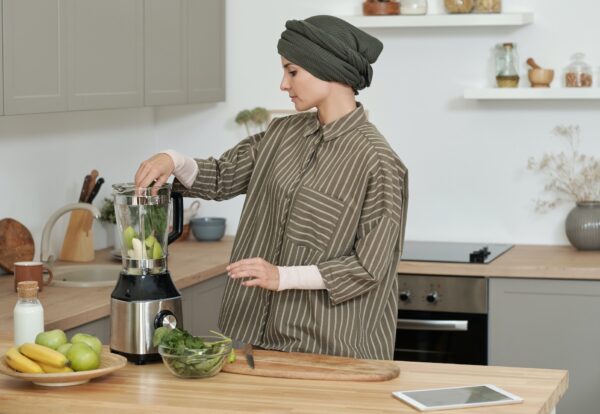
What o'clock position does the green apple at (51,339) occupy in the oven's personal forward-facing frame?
The green apple is roughly at 1 o'clock from the oven.

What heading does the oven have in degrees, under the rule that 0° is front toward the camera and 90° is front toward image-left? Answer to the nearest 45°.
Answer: approximately 0°

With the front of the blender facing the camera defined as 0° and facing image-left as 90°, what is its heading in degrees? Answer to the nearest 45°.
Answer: approximately 315°

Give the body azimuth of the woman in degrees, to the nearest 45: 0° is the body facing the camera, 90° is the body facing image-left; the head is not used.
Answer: approximately 45°

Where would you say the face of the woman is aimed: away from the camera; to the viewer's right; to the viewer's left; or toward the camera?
to the viewer's left

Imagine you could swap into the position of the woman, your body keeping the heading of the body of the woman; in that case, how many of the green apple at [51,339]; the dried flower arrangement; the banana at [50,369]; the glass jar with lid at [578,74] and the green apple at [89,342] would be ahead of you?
3

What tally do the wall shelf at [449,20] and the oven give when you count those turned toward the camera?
2
